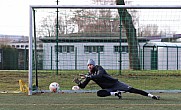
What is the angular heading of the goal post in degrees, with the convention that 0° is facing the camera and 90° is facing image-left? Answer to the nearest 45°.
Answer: approximately 0°
